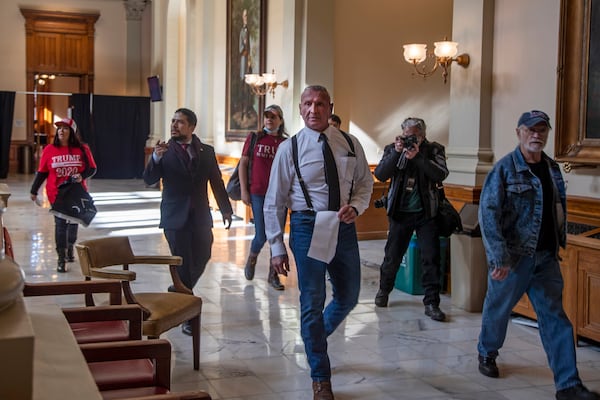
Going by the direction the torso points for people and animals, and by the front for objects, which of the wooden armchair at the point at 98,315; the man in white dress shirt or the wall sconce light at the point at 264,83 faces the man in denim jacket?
the wooden armchair

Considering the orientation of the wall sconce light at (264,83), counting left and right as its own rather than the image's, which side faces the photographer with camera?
left

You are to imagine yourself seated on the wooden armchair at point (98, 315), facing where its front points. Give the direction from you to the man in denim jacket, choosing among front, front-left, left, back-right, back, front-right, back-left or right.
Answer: front

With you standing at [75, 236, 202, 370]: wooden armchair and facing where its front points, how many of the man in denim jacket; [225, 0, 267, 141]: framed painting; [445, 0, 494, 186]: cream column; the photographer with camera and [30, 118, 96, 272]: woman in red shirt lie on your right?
0

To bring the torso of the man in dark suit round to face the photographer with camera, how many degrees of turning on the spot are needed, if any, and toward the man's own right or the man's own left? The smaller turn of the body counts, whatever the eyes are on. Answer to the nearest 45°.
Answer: approximately 90° to the man's own left

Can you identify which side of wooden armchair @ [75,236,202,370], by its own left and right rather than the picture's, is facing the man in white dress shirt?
front

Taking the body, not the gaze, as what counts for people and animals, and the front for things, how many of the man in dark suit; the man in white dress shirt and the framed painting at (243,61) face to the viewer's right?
0

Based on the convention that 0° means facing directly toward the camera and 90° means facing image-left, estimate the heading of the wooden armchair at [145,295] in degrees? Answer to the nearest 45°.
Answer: approximately 315°

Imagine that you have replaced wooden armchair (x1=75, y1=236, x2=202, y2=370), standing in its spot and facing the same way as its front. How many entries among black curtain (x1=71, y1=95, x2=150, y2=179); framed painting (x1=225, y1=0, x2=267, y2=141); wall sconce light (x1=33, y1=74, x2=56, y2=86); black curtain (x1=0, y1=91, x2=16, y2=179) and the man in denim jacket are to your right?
0

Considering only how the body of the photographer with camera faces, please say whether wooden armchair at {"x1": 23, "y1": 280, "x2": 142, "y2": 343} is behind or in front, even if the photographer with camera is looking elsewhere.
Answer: in front

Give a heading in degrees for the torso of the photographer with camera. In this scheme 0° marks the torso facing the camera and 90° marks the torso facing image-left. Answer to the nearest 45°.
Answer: approximately 0°
